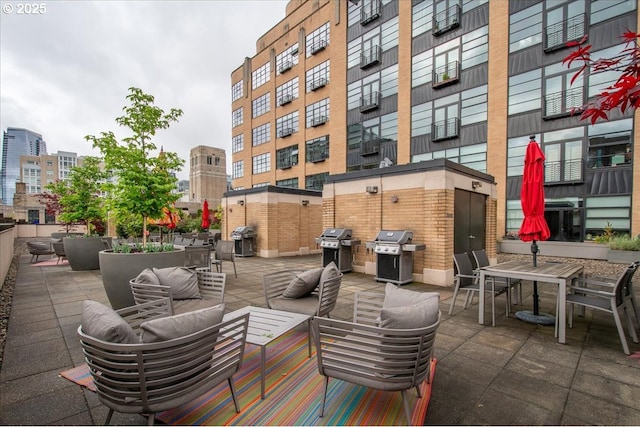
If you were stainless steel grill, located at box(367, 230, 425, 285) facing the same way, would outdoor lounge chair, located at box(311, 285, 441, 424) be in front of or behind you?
in front

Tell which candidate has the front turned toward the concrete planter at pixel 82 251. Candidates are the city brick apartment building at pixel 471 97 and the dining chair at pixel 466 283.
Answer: the city brick apartment building

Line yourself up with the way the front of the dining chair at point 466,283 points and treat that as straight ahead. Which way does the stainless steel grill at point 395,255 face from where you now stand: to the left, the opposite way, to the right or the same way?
to the right

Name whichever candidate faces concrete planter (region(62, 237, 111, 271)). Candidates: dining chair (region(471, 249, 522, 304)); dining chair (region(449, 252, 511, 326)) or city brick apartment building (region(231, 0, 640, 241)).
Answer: the city brick apartment building

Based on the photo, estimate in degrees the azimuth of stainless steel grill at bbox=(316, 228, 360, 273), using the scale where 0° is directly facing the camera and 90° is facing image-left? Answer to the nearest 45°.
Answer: approximately 45°

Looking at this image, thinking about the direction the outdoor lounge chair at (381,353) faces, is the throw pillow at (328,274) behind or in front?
in front

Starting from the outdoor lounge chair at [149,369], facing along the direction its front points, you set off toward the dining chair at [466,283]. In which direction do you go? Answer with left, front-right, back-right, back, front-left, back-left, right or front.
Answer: front-right

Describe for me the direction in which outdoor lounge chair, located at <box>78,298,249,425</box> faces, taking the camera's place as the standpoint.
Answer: facing away from the viewer and to the right of the viewer

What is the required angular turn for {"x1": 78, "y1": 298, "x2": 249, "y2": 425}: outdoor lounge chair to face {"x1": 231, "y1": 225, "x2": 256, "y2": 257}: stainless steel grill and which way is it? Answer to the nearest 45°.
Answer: approximately 45° to its left

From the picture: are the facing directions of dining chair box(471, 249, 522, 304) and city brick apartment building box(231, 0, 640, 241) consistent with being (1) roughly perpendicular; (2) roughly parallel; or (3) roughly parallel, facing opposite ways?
roughly perpendicular

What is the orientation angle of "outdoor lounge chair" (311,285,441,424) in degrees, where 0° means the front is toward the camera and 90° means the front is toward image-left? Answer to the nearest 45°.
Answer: approximately 135°

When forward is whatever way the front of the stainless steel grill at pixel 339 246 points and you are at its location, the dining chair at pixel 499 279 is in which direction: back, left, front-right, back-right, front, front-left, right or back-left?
left

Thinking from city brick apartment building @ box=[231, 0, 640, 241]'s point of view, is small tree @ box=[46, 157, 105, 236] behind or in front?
in front
